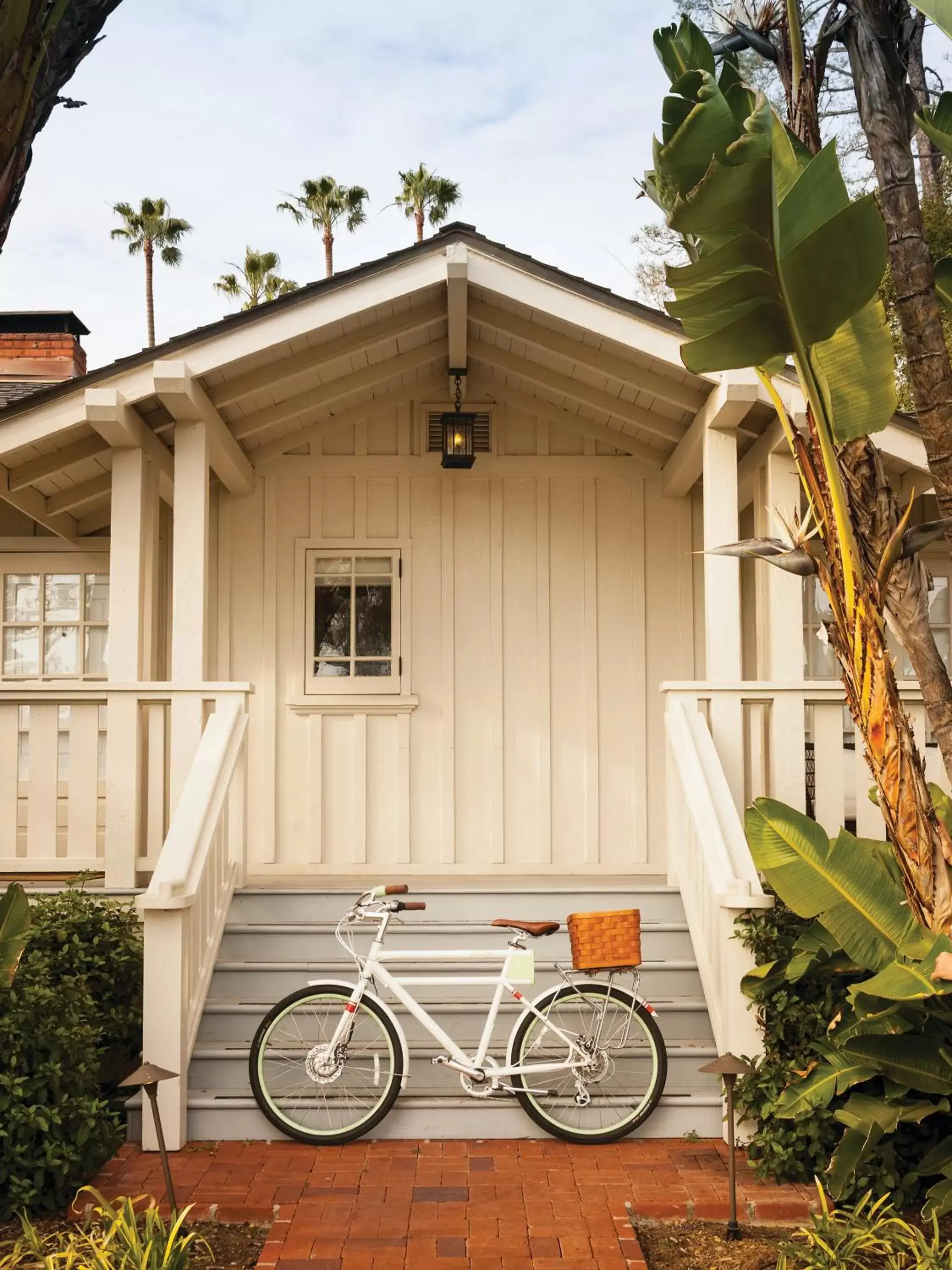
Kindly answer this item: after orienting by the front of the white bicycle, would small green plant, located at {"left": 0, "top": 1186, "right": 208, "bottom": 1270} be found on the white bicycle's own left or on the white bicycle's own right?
on the white bicycle's own left

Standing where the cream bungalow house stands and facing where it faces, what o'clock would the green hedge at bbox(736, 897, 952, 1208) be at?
The green hedge is roughly at 11 o'clock from the cream bungalow house.

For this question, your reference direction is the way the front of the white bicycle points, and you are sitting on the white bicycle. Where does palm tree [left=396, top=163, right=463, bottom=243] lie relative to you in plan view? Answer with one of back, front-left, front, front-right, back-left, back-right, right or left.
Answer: right

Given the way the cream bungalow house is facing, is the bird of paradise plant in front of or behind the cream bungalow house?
in front

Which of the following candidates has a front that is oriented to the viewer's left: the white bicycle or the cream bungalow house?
the white bicycle

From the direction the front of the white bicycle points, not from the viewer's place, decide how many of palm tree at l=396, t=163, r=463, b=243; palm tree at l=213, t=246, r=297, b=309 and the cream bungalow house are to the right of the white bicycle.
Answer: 3

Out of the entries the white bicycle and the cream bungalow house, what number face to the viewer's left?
1

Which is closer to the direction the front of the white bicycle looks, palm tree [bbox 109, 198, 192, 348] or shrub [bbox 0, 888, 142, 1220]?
the shrub

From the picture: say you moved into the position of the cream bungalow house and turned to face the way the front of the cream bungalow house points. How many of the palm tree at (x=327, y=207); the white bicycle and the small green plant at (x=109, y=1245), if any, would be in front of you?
2

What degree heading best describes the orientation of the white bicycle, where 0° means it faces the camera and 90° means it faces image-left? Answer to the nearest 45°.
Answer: approximately 90°

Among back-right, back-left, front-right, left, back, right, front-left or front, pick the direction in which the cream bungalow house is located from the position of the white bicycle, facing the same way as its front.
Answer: right

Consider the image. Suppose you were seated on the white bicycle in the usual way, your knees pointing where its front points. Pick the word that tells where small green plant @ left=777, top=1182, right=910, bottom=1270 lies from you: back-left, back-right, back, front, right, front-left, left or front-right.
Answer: back-left

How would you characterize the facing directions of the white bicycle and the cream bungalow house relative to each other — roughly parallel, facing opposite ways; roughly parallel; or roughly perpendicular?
roughly perpendicular

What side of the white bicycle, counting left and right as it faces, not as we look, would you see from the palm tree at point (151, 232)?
right
